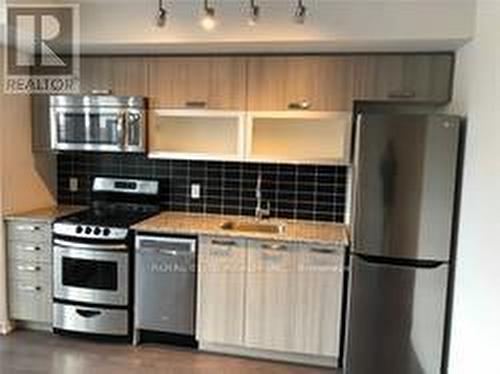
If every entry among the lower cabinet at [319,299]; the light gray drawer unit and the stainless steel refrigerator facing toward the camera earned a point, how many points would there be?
3

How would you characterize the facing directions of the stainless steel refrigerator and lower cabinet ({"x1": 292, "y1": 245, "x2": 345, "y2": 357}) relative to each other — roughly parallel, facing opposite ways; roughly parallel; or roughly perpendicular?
roughly parallel

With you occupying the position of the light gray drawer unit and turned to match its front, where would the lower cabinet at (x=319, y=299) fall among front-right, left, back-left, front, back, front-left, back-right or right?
front-left

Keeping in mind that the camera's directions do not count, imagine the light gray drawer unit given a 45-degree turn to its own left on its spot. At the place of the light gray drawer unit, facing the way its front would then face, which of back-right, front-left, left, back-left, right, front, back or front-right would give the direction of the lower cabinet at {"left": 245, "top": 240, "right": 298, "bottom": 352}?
front

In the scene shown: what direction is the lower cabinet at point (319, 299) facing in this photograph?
toward the camera

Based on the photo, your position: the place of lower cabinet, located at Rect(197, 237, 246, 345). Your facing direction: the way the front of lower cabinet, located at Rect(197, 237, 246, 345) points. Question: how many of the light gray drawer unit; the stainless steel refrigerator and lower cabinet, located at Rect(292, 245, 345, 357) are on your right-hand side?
1

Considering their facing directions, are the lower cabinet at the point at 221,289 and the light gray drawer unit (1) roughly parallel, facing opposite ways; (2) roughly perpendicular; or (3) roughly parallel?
roughly parallel

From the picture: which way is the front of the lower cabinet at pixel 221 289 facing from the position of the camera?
facing the viewer

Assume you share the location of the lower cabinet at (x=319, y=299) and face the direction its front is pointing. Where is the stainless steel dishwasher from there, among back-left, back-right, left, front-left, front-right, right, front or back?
right

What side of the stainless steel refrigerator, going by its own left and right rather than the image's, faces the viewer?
front

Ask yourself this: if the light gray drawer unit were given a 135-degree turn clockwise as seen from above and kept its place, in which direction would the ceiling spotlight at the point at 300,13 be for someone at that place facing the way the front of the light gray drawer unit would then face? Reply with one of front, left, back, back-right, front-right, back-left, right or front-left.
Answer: back

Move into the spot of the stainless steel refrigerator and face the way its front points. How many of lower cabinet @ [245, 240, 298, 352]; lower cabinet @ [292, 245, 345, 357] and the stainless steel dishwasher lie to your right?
3

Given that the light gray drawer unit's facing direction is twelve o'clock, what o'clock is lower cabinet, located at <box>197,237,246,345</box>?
The lower cabinet is roughly at 10 o'clock from the light gray drawer unit.
